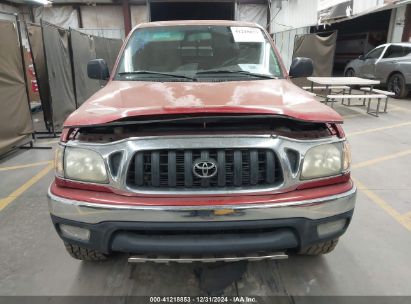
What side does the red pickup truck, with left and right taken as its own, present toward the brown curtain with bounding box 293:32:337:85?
back

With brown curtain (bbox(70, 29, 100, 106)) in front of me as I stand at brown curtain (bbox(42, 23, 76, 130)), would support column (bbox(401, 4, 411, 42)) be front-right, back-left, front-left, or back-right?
front-right

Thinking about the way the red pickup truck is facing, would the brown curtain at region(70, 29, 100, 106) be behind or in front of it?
behind

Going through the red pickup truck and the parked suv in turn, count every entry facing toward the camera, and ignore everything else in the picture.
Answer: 1

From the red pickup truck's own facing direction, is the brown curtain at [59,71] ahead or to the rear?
to the rear

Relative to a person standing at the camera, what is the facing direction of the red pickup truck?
facing the viewer

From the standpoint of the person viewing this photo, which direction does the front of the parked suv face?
facing away from the viewer and to the left of the viewer

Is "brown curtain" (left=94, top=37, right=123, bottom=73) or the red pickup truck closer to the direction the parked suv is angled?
the brown curtain

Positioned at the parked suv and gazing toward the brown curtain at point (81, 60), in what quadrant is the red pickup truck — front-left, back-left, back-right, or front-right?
front-left

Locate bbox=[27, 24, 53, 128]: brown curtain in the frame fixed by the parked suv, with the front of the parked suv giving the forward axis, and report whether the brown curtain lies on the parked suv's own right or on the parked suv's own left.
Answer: on the parked suv's own left

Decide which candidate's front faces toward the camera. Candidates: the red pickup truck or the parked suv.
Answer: the red pickup truck

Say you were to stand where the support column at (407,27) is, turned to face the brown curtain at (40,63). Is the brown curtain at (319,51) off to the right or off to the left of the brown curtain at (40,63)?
right

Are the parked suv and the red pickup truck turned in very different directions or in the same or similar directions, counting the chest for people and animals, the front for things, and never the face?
very different directions

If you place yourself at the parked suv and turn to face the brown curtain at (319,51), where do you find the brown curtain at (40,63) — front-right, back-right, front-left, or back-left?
front-left
